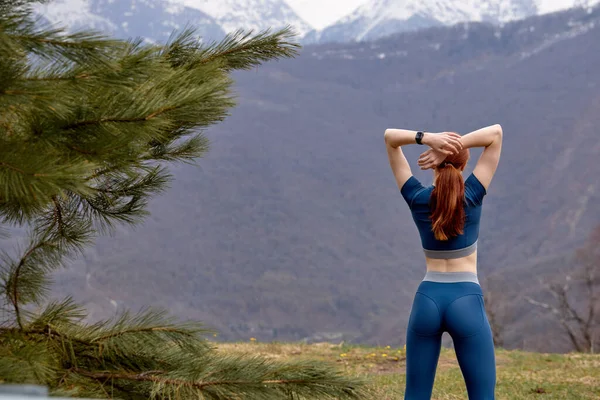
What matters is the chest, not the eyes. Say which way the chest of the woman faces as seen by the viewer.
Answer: away from the camera

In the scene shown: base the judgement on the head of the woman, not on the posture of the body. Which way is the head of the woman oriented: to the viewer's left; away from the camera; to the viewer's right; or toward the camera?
away from the camera
